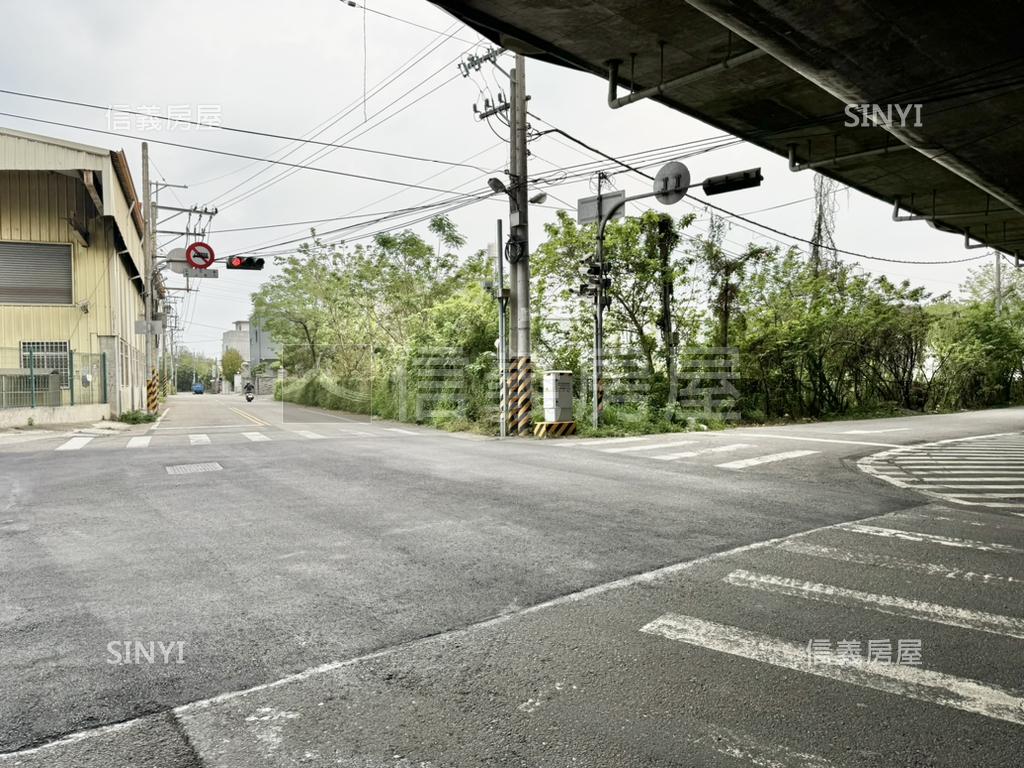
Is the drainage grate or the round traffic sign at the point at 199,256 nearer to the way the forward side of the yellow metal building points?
the drainage grate

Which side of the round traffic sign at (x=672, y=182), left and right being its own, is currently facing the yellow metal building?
left

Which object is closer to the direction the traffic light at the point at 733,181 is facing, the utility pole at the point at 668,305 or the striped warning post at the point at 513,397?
the utility pole

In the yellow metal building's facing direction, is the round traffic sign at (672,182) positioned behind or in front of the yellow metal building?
in front

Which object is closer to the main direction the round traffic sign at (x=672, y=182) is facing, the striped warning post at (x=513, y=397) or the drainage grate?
the striped warning post

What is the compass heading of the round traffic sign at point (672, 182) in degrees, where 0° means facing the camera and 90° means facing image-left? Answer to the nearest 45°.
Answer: approximately 180°

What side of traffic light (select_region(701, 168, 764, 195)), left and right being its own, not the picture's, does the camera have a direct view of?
back

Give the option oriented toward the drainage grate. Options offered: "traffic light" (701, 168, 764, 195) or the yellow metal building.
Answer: the yellow metal building

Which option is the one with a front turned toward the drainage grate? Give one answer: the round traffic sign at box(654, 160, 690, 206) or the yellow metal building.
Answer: the yellow metal building

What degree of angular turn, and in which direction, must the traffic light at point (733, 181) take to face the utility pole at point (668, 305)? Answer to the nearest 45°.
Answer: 0° — it already faces it

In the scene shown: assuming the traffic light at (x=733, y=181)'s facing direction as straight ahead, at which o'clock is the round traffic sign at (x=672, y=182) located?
The round traffic sign is roughly at 10 o'clock from the traffic light.
